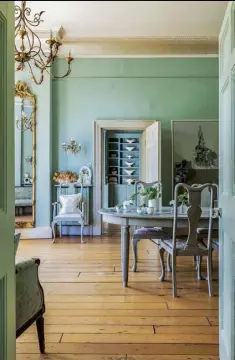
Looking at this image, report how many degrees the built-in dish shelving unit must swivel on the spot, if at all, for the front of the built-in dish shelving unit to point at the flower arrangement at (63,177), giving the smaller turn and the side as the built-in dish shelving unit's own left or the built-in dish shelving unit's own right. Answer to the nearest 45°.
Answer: approximately 45° to the built-in dish shelving unit's own right

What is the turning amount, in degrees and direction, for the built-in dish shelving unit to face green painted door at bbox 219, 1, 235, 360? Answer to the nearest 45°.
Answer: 0° — it already faces it

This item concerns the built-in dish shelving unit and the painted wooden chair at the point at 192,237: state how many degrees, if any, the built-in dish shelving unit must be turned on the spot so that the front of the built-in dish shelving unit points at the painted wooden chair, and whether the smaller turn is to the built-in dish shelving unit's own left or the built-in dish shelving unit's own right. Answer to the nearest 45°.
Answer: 0° — it already faces it

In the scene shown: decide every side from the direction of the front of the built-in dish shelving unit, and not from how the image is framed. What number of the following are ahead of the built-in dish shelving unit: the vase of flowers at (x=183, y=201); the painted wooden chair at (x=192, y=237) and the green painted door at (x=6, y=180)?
3

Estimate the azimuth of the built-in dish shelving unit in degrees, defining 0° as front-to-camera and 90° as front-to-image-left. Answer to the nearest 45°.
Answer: approximately 0°

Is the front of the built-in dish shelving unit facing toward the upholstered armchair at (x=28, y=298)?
yes

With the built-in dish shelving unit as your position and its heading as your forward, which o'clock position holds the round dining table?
The round dining table is roughly at 12 o'clock from the built-in dish shelving unit.

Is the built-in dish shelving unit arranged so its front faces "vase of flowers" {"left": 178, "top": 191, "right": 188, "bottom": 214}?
yes
